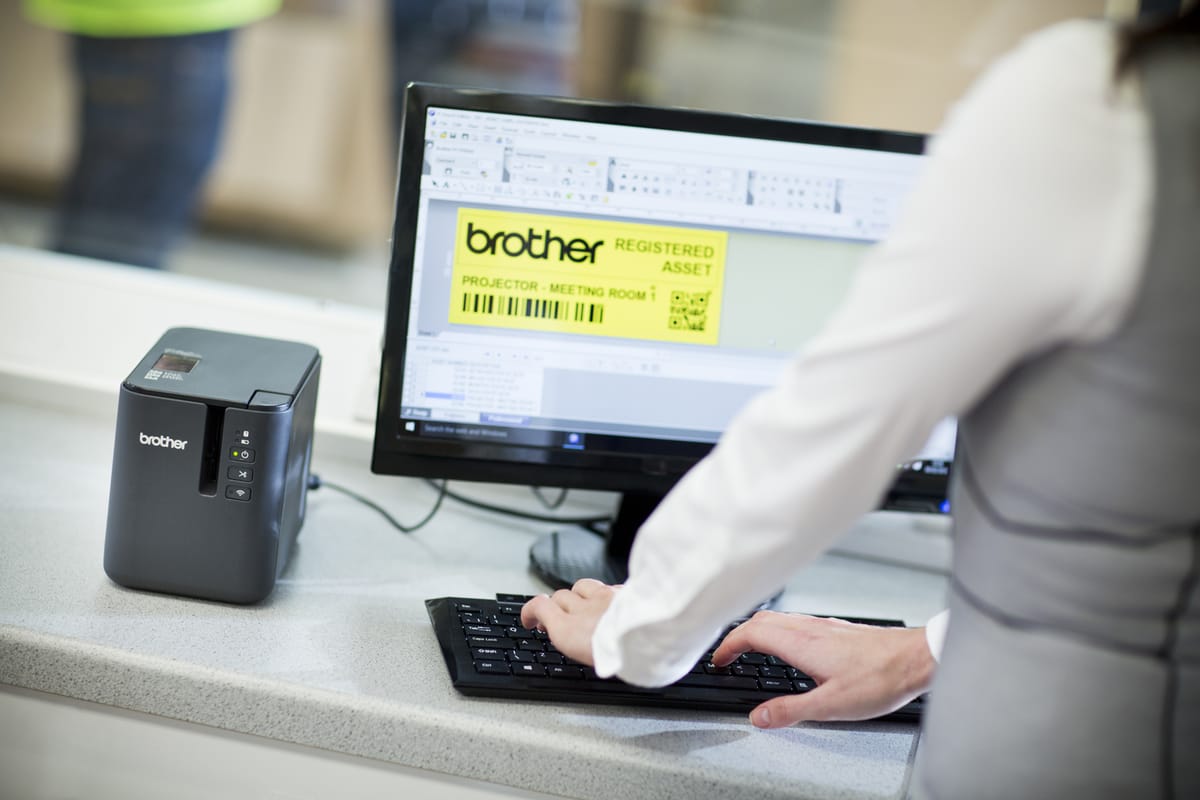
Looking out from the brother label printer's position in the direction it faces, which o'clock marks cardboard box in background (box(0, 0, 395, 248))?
The cardboard box in background is roughly at 6 o'clock from the brother label printer.

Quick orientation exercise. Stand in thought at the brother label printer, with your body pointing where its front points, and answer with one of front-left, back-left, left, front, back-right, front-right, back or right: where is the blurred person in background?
back

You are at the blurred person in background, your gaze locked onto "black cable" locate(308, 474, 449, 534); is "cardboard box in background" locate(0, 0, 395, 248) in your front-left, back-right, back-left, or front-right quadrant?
back-left

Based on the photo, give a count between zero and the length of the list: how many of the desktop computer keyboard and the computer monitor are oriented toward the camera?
2

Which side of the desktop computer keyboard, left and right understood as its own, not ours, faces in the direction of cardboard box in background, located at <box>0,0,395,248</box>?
back
